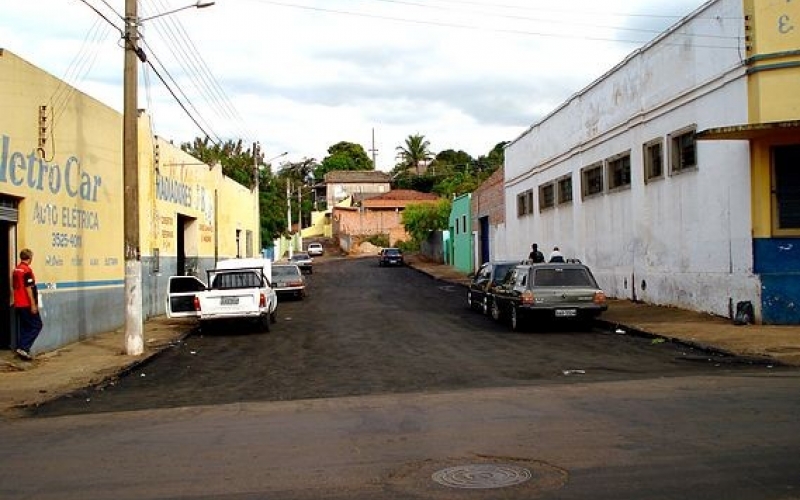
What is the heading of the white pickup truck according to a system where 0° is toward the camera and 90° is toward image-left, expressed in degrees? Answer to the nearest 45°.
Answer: approximately 180°

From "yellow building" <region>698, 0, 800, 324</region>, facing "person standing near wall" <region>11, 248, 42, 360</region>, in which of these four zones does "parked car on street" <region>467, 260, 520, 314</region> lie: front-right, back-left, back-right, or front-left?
front-right

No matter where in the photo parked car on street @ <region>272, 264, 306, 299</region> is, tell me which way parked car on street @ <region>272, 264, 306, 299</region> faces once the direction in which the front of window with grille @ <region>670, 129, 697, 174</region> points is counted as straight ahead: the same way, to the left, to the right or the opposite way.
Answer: to the right

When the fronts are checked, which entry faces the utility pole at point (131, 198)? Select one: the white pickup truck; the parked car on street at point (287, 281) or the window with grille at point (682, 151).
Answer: the window with grille

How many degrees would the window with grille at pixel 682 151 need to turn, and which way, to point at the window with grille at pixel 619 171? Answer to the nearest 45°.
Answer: approximately 90° to its right

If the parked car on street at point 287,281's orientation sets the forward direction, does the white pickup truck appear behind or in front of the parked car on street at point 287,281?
behind

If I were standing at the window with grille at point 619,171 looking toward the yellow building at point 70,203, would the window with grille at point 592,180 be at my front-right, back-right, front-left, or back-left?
back-right

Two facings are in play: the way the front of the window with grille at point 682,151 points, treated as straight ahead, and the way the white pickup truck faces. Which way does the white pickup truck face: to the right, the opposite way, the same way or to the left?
to the right

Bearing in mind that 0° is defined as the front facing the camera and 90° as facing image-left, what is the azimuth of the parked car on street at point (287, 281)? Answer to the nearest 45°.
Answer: approximately 180°

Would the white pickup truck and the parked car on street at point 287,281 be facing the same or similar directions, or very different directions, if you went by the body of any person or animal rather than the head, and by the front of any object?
same or similar directions

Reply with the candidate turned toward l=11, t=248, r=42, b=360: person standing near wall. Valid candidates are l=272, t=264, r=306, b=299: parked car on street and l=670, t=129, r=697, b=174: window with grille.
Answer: the window with grille

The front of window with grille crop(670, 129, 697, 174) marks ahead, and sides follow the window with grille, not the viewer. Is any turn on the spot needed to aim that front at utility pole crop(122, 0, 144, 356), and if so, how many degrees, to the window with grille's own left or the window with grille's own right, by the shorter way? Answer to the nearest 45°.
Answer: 0° — it already faces it

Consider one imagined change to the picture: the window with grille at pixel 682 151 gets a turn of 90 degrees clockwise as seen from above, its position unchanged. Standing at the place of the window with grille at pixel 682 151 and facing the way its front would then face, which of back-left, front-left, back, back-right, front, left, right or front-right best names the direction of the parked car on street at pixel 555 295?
left

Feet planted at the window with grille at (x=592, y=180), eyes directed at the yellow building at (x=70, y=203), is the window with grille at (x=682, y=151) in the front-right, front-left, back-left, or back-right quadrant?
front-left

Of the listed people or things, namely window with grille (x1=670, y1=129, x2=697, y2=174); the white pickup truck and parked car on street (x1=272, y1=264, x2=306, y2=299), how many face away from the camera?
2

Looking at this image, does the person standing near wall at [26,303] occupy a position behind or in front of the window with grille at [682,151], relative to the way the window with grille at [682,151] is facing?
in front

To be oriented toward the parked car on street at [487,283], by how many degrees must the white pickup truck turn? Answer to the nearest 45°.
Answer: approximately 90° to its right

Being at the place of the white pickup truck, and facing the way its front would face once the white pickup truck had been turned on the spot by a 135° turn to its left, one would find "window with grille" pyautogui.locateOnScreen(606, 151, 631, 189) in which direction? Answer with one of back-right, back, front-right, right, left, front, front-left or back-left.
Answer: back-left

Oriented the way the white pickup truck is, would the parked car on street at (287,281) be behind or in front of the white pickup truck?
in front
